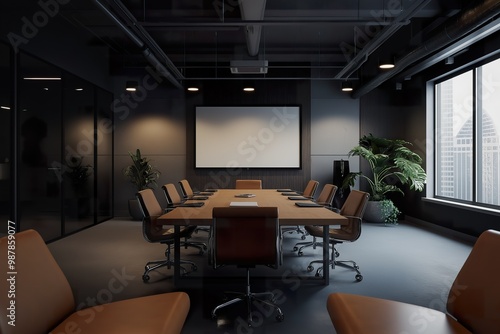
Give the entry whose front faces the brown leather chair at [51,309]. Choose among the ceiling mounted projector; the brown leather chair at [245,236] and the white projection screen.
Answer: the white projection screen

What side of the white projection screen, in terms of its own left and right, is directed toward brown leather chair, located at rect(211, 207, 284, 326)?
front

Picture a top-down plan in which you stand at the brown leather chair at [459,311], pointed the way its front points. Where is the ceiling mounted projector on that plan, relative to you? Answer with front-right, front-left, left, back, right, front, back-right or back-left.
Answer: front-right

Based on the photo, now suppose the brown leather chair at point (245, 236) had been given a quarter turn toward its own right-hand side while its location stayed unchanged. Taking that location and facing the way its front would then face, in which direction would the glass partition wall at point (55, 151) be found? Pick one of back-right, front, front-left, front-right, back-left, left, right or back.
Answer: back-left

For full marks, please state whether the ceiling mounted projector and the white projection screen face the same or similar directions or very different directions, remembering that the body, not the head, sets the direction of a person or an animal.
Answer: very different directions

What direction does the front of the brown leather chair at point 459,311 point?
to the viewer's left

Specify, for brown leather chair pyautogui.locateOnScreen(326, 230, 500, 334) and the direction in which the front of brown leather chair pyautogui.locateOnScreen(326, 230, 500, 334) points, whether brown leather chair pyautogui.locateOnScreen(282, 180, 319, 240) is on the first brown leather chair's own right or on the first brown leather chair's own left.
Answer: on the first brown leather chair's own right

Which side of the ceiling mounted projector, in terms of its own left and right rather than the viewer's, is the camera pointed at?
back

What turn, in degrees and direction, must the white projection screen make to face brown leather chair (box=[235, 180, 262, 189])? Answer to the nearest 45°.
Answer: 0° — it already faces it

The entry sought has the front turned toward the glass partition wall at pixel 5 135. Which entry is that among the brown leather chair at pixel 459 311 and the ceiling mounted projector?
the brown leather chair

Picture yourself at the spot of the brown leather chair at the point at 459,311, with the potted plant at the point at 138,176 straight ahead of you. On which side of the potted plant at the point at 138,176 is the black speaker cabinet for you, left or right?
right

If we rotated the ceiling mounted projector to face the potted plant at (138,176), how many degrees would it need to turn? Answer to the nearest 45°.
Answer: approximately 45° to its left

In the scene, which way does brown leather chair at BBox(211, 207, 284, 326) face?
away from the camera
